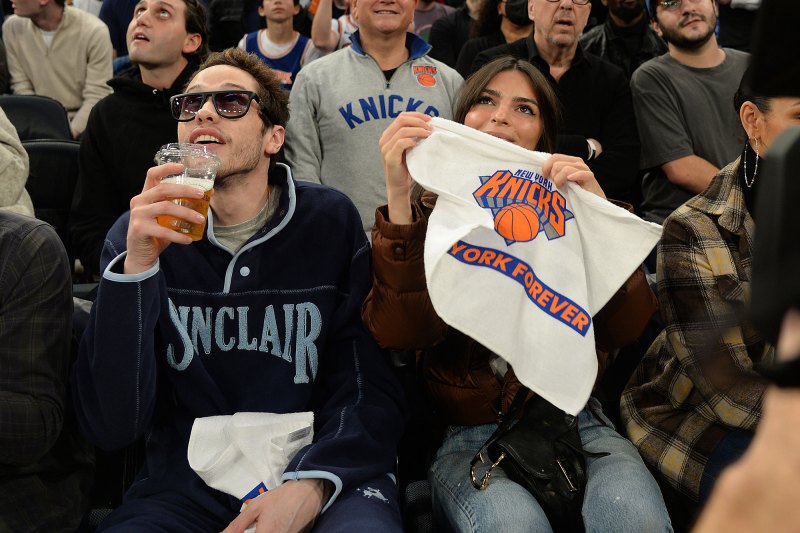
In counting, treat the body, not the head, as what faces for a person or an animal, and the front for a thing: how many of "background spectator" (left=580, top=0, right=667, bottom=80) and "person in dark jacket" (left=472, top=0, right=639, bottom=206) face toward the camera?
2

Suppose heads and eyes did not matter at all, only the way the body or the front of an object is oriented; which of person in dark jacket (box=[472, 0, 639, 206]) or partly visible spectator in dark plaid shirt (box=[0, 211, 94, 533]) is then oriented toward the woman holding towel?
the person in dark jacket

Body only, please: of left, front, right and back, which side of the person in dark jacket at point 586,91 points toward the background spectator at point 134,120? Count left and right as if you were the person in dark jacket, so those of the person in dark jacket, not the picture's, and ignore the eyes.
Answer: right

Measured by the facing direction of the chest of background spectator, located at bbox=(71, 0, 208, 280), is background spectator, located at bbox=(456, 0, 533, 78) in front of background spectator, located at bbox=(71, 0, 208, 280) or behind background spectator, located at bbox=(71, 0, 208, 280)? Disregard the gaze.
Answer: behind

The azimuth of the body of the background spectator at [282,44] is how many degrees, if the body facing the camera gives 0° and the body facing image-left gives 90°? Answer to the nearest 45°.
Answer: approximately 0°

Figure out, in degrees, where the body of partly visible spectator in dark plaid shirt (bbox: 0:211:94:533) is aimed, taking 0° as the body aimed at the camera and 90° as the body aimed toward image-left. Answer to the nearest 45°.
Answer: approximately 45°
